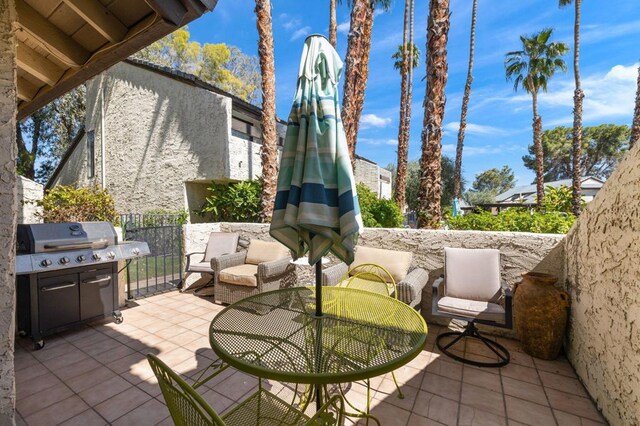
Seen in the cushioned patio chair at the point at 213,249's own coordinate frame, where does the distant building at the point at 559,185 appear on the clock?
The distant building is roughly at 7 o'clock from the cushioned patio chair.

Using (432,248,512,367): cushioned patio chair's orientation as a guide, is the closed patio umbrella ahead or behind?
ahead

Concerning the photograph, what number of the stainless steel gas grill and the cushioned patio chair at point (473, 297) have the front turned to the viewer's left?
0

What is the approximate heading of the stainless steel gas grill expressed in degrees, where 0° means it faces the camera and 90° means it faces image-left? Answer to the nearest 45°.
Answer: approximately 315°

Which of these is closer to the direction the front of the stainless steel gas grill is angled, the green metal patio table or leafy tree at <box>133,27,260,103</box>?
the green metal patio table

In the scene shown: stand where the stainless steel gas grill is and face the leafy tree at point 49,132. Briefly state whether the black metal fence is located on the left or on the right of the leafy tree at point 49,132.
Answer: right

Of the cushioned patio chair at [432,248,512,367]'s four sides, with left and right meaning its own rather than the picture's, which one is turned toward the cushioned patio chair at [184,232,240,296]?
right

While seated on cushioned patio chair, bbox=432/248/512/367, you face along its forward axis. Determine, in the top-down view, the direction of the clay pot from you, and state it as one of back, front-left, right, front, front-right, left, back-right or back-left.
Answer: left

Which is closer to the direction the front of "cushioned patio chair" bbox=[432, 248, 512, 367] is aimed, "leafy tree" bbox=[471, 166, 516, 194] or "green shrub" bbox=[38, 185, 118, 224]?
the green shrub

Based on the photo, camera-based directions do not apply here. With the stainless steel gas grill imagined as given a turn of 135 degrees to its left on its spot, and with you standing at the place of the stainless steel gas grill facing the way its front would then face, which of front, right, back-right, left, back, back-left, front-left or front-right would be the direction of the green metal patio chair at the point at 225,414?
back

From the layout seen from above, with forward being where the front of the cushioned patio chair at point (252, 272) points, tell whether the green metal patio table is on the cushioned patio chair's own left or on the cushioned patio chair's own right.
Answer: on the cushioned patio chair's own left
